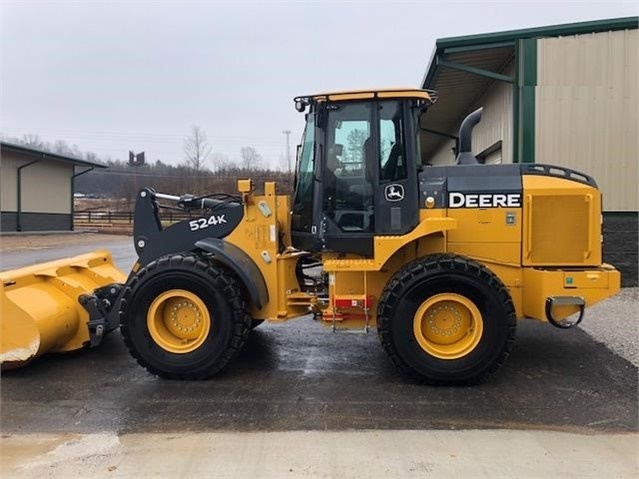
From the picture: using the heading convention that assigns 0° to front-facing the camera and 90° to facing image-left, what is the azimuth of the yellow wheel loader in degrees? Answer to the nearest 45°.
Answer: approximately 90°

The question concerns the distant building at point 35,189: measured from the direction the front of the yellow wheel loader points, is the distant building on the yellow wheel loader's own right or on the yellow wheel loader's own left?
on the yellow wheel loader's own right

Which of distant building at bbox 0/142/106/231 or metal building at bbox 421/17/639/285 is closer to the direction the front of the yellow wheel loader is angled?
the distant building

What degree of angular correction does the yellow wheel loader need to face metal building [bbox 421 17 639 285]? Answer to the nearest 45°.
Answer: approximately 135° to its right
